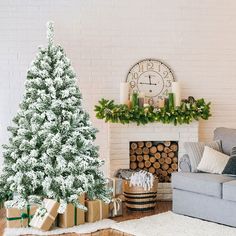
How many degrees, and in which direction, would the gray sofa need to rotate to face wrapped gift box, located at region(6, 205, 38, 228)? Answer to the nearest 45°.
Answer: approximately 45° to its right

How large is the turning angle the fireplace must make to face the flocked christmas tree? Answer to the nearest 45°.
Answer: approximately 45° to its right

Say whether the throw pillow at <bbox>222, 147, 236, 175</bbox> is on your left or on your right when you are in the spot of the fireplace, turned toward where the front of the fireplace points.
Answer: on your left

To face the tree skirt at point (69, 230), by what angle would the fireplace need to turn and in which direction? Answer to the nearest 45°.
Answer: approximately 45° to its right

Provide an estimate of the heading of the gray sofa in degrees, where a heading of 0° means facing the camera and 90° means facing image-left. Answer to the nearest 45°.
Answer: approximately 45°

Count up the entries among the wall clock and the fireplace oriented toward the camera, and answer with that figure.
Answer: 2

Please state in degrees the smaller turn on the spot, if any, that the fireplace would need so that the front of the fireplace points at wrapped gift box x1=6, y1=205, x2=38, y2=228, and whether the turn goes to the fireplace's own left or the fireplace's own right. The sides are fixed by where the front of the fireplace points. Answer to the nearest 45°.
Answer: approximately 45° to the fireplace's own right

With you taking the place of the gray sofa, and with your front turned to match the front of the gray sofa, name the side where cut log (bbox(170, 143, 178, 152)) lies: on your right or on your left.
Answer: on your right
